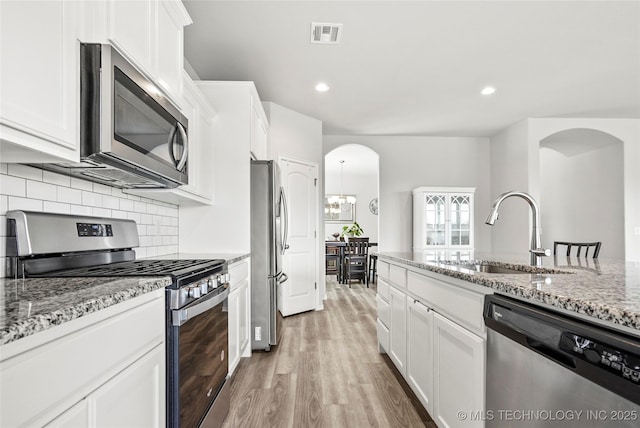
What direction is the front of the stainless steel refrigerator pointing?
to the viewer's right

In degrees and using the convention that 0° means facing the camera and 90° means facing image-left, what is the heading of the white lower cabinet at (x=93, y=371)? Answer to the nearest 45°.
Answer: approximately 315°

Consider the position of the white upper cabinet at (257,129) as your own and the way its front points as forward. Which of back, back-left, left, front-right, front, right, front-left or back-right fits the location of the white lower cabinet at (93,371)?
right

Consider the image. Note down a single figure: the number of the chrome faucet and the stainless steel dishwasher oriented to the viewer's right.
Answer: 0

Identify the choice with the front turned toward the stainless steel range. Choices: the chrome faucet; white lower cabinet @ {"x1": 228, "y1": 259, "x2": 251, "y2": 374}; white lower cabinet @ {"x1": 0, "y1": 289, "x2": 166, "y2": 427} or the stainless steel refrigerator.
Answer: the chrome faucet

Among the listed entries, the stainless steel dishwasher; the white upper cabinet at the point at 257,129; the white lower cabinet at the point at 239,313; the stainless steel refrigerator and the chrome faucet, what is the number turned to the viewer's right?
3

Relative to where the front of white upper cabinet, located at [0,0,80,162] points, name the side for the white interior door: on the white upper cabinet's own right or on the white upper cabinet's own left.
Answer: on the white upper cabinet's own left

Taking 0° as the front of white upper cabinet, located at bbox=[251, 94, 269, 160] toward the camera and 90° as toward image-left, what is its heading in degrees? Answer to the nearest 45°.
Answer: approximately 270°

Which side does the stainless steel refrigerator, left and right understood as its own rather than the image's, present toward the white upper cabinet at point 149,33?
right

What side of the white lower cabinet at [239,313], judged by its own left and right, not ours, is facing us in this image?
right

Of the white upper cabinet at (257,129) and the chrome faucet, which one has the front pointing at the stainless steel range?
the chrome faucet

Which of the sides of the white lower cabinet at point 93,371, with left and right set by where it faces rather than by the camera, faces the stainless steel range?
left

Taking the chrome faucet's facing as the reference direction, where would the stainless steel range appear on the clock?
The stainless steel range is roughly at 12 o'clock from the chrome faucet.
